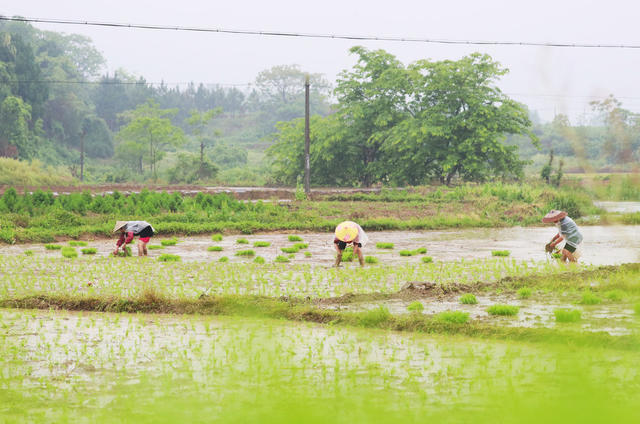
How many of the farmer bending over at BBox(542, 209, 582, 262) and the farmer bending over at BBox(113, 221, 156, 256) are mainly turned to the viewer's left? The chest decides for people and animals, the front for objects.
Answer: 2

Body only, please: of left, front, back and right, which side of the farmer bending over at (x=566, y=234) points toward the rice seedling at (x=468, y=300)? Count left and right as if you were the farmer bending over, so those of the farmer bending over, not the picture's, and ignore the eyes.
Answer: left

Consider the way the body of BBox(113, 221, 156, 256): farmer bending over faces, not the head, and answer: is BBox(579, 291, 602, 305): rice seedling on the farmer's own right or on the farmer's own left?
on the farmer's own left

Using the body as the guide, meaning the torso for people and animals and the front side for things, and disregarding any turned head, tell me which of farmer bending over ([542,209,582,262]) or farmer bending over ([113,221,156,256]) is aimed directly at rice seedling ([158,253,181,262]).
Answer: farmer bending over ([542,209,582,262])

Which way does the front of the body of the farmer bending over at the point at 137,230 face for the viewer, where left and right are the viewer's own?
facing to the left of the viewer

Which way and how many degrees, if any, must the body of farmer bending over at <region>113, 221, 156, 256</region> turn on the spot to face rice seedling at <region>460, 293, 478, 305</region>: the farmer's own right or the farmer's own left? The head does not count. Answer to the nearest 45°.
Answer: approximately 135° to the farmer's own left

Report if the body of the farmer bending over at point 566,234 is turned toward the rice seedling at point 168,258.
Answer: yes

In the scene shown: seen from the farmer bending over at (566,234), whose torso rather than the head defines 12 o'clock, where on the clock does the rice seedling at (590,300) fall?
The rice seedling is roughly at 9 o'clock from the farmer bending over.

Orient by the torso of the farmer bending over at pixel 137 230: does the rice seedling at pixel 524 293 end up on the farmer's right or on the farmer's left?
on the farmer's left

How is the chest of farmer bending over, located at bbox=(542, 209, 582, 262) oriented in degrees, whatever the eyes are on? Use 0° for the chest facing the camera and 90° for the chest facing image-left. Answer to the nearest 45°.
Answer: approximately 90°
